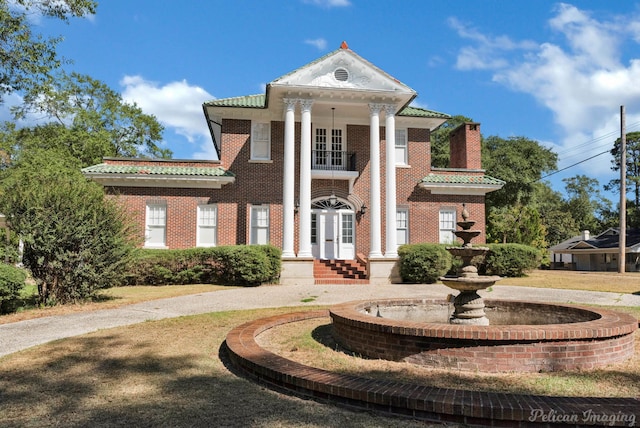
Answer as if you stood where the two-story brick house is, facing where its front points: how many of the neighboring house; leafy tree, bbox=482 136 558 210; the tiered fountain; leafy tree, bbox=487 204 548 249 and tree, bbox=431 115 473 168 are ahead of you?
1

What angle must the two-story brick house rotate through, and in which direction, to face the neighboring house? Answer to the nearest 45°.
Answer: approximately 135° to its left

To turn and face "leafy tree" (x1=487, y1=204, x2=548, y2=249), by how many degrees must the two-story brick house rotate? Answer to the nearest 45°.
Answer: approximately 135° to its left

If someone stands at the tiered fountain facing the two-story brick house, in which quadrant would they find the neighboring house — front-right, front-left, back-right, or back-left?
front-right

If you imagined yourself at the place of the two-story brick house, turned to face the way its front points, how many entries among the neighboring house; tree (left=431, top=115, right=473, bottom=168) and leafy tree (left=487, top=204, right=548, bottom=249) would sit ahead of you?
0

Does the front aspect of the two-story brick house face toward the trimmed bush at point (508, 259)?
no

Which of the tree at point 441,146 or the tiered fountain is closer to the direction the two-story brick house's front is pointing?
the tiered fountain

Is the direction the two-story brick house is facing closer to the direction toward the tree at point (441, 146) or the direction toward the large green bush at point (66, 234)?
the large green bush

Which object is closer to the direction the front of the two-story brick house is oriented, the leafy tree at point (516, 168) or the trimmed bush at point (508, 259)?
the trimmed bush

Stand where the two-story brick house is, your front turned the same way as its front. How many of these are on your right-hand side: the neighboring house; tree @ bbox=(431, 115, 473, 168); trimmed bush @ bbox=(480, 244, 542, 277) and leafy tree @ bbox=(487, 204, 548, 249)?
0

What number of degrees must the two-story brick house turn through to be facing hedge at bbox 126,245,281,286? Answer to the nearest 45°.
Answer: approximately 45° to its right

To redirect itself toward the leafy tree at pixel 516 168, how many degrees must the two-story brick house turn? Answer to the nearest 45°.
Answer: approximately 135° to its left

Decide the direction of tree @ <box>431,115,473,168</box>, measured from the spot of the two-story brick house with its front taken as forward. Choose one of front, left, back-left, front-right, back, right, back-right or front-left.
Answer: back-left

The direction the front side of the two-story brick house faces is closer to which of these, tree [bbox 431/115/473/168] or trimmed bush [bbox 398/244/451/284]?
the trimmed bush

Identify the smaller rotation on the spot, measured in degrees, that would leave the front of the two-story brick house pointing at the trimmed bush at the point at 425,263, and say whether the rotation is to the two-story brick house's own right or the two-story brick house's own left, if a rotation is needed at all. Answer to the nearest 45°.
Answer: approximately 45° to the two-story brick house's own left

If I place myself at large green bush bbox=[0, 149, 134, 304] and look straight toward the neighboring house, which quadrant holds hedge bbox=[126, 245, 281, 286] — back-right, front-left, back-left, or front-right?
front-left

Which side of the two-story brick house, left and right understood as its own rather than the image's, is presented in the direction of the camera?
front

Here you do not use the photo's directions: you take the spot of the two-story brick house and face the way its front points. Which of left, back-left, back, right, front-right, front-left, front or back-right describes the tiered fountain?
front

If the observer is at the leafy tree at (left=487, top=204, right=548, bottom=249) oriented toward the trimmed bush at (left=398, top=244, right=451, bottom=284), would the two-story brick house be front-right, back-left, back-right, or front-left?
front-right

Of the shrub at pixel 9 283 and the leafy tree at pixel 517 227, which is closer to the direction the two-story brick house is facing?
the shrub

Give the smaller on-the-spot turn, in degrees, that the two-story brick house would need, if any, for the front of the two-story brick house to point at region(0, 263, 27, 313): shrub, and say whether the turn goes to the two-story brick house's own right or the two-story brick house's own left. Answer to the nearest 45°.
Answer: approximately 45° to the two-story brick house's own right
